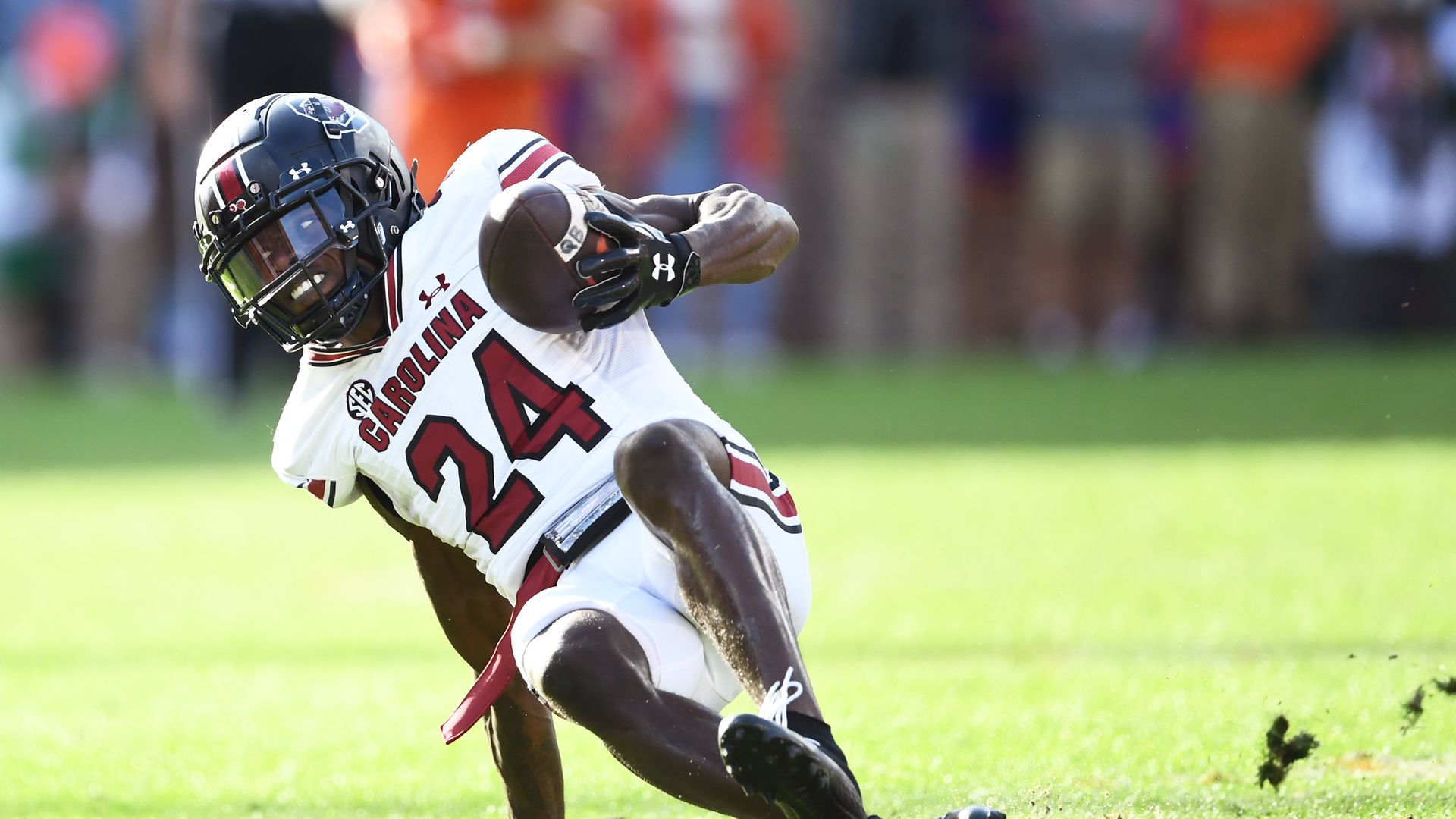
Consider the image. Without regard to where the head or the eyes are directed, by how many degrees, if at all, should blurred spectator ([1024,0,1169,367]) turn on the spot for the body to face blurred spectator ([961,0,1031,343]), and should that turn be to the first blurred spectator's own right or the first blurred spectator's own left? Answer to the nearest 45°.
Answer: approximately 135° to the first blurred spectator's own right

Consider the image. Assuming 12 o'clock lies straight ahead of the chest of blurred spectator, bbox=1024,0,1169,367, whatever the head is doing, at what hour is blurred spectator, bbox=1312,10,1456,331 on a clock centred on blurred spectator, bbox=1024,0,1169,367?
blurred spectator, bbox=1312,10,1456,331 is roughly at 9 o'clock from blurred spectator, bbox=1024,0,1169,367.

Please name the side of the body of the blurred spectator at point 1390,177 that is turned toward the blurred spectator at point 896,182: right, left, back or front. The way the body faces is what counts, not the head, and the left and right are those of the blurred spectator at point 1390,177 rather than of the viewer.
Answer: right

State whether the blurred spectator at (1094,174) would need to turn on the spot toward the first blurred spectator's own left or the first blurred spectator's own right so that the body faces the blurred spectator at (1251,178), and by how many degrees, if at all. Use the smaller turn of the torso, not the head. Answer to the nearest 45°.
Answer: approximately 90° to the first blurred spectator's own left

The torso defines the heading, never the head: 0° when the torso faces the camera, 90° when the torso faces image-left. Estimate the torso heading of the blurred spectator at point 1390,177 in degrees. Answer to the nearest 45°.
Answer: approximately 0°

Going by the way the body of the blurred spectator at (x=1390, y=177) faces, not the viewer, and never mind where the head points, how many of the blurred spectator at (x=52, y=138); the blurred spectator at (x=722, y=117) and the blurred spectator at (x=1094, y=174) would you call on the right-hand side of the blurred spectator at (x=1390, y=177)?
3

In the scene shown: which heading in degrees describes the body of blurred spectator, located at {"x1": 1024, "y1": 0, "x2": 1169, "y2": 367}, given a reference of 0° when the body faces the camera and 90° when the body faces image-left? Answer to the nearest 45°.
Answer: approximately 0°

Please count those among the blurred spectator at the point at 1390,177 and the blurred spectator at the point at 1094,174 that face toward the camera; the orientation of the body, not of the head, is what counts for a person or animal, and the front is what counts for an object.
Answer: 2

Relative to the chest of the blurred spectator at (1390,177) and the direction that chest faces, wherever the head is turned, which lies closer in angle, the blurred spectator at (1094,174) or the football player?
the football player

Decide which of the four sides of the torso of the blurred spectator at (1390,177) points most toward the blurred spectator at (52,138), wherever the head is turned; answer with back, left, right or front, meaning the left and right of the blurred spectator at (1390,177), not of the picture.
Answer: right

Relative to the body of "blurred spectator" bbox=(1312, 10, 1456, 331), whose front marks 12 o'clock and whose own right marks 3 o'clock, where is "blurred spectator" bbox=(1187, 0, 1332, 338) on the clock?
"blurred spectator" bbox=(1187, 0, 1332, 338) is roughly at 3 o'clock from "blurred spectator" bbox=(1312, 10, 1456, 331).
